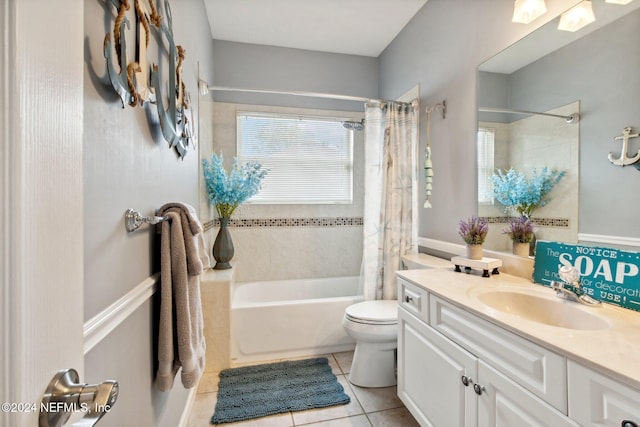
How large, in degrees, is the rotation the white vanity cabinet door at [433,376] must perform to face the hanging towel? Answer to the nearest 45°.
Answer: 0° — it already faces it

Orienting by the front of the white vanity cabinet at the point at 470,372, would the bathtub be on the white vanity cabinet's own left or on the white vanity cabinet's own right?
on the white vanity cabinet's own right

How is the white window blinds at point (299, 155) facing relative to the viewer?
toward the camera

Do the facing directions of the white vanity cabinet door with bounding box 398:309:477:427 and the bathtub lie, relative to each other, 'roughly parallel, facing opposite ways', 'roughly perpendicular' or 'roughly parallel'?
roughly perpendicular

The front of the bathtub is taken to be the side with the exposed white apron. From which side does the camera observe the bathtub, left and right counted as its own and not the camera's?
front

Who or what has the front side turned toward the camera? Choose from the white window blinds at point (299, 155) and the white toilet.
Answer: the white window blinds

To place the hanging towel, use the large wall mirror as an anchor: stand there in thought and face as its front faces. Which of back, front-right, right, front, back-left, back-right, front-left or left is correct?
front

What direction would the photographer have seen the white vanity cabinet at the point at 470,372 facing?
facing the viewer and to the left of the viewer

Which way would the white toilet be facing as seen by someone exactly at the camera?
facing to the left of the viewer

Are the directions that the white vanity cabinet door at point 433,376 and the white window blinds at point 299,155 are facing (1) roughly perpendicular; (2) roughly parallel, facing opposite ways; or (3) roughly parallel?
roughly perpendicular

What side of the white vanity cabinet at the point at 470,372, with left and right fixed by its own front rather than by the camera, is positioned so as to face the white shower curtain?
right

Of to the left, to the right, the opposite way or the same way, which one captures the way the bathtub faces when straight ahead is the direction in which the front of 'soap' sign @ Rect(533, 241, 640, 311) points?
to the left
